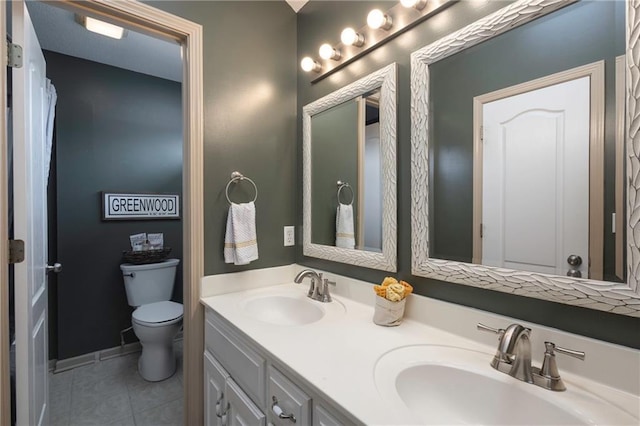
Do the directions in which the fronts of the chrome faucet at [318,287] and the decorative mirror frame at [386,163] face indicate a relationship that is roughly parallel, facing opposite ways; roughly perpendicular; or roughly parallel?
roughly parallel

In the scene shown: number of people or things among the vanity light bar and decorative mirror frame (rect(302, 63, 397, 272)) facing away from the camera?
0

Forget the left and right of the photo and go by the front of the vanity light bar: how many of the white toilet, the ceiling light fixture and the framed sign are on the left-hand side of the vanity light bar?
0

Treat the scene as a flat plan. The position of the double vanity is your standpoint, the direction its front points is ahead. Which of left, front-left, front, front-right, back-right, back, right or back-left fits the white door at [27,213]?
front-right

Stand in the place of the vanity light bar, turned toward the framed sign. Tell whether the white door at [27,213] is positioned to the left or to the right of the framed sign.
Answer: left

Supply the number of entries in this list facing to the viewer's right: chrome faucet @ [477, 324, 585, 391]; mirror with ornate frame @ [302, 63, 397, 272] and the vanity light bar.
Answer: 0

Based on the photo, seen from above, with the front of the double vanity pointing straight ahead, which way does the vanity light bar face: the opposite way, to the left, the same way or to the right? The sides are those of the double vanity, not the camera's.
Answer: the same way

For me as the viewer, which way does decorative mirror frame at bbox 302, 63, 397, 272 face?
facing the viewer and to the left of the viewer

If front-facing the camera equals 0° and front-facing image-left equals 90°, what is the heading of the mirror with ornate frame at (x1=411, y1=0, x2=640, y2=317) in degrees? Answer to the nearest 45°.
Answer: approximately 45°

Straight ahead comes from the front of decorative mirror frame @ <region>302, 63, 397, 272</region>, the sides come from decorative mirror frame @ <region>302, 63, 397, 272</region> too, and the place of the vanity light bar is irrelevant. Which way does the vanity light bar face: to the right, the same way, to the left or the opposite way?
the same way

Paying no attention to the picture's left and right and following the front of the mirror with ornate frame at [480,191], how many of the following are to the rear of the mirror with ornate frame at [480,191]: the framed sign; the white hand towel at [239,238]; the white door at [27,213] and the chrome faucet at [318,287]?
0

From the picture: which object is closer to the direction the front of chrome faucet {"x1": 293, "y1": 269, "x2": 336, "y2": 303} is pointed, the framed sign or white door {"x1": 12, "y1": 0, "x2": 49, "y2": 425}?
the white door

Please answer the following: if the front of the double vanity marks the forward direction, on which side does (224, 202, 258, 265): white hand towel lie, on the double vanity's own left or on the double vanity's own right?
on the double vanity's own right

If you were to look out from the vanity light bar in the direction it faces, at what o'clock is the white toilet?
The white toilet is roughly at 2 o'clock from the vanity light bar.
